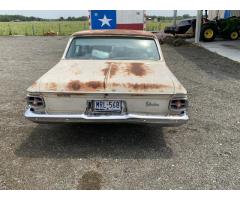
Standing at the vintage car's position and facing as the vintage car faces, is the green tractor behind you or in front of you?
in front

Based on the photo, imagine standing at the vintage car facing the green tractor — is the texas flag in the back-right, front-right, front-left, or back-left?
front-left

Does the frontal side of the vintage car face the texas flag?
yes

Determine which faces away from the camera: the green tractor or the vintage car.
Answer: the vintage car

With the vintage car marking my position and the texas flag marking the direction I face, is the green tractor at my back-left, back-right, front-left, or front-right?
front-right

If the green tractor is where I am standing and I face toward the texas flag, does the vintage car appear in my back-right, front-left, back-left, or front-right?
front-left

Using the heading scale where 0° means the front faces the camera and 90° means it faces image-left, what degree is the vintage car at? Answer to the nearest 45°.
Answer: approximately 180°
